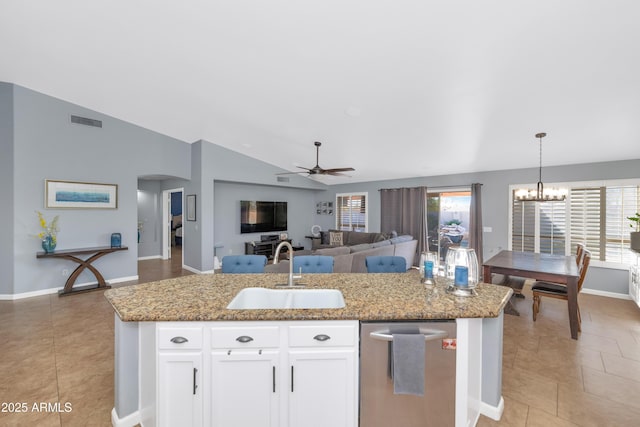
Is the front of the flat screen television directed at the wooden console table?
no

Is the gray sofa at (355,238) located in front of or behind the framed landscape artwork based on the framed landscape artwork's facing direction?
in front

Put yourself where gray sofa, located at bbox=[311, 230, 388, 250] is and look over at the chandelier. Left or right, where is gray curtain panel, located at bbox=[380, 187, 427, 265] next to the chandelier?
left

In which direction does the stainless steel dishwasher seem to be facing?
toward the camera

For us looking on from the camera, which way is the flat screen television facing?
facing the viewer and to the right of the viewer

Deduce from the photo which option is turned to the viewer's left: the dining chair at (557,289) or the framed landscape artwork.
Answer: the dining chair

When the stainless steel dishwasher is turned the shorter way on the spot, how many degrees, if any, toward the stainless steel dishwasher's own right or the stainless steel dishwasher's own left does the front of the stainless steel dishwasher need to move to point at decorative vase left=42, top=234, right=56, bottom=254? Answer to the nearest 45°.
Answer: approximately 90° to the stainless steel dishwasher's own right

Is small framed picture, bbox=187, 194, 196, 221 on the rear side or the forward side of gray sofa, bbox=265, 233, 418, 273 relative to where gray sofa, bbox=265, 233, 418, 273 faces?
on the forward side

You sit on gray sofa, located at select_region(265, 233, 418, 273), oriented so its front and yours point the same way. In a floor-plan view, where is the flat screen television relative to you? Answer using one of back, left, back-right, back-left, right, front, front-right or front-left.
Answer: front

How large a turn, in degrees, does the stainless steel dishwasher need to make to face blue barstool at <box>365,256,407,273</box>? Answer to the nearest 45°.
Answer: approximately 180°

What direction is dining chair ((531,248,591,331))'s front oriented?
to the viewer's left

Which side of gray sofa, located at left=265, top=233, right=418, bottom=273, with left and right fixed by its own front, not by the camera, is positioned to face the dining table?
back

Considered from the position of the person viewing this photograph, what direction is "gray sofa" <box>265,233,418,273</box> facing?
facing away from the viewer and to the left of the viewer

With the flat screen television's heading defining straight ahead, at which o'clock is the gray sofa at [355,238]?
The gray sofa is roughly at 11 o'clock from the flat screen television.

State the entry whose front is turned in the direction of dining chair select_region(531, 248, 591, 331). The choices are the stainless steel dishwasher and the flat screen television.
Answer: the flat screen television

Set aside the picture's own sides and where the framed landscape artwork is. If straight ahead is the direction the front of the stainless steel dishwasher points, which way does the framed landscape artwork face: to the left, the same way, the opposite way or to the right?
to the left

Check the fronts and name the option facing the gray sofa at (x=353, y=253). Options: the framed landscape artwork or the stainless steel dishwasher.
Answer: the framed landscape artwork
